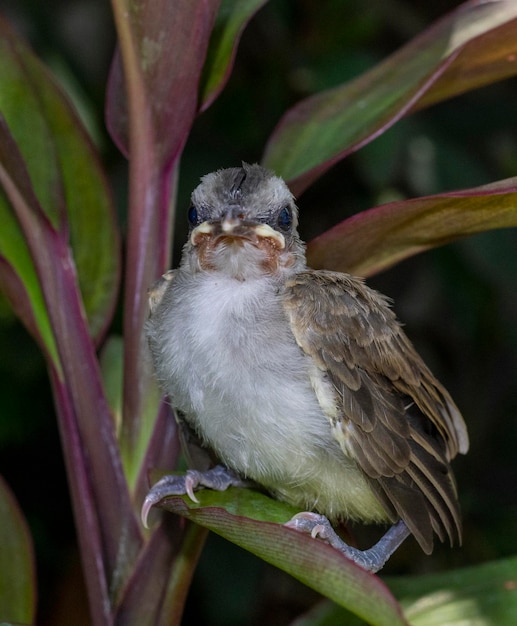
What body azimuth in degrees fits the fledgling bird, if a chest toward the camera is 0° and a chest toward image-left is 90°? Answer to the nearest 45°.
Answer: approximately 45°
